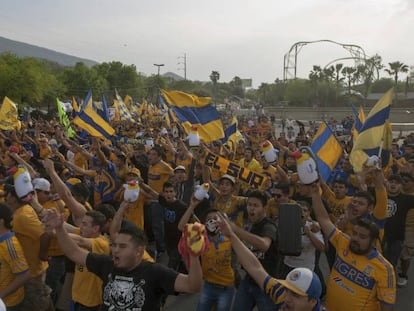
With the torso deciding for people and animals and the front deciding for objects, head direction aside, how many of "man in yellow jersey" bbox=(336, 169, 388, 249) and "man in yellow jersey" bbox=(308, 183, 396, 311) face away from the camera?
0

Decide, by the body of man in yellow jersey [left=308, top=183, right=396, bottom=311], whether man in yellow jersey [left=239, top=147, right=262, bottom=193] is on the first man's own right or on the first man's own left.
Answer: on the first man's own right

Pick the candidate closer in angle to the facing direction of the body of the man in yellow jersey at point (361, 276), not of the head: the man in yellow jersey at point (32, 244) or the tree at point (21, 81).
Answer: the man in yellow jersey

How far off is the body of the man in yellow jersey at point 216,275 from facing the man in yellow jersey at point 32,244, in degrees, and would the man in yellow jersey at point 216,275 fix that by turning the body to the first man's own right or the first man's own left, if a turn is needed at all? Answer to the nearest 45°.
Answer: approximately 90° to the first man's own right

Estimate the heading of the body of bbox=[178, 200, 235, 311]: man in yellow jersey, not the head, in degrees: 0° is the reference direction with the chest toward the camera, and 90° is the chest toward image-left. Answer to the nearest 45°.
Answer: approximately 0°

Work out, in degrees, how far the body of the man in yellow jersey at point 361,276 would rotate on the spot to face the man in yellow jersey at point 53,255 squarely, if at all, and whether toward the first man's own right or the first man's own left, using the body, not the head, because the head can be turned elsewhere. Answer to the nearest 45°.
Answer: approximately 45° to the first man's own right

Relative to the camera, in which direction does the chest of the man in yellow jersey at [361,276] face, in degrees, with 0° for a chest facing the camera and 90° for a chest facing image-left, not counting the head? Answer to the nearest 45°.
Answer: approximately 45°

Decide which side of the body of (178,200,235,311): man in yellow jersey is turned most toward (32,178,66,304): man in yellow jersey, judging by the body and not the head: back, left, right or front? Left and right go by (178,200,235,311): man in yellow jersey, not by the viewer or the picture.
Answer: right

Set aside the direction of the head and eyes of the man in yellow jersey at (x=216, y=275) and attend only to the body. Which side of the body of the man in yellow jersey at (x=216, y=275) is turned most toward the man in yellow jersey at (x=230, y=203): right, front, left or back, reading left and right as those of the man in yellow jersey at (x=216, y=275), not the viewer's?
back

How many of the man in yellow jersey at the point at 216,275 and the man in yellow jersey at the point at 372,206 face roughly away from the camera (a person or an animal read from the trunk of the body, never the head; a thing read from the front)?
0

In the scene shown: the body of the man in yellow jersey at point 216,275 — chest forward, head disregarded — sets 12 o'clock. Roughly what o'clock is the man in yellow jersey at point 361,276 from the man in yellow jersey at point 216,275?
the man in yellow jersey at point 361,276 is roughly at 10 o'clock from the man in yellow jersey at point 216,275.

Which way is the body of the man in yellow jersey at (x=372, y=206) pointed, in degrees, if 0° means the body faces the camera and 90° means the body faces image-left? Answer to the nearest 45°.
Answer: approximately 45°

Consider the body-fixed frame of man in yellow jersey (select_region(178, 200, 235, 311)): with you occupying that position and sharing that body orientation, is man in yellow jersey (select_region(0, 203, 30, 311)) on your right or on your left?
on your right
